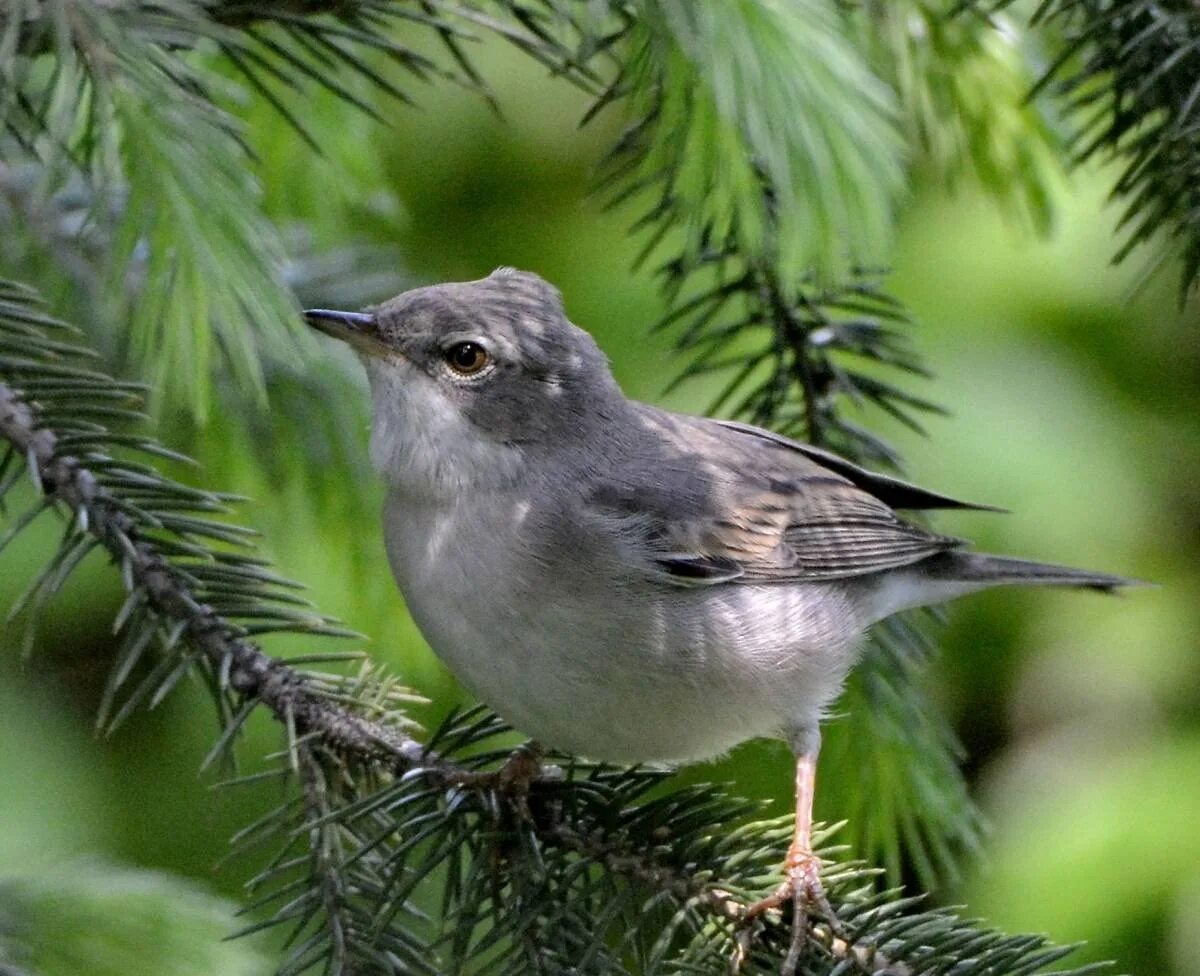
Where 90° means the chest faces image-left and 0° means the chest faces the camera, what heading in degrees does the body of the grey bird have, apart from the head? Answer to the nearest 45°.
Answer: approximately 90°
